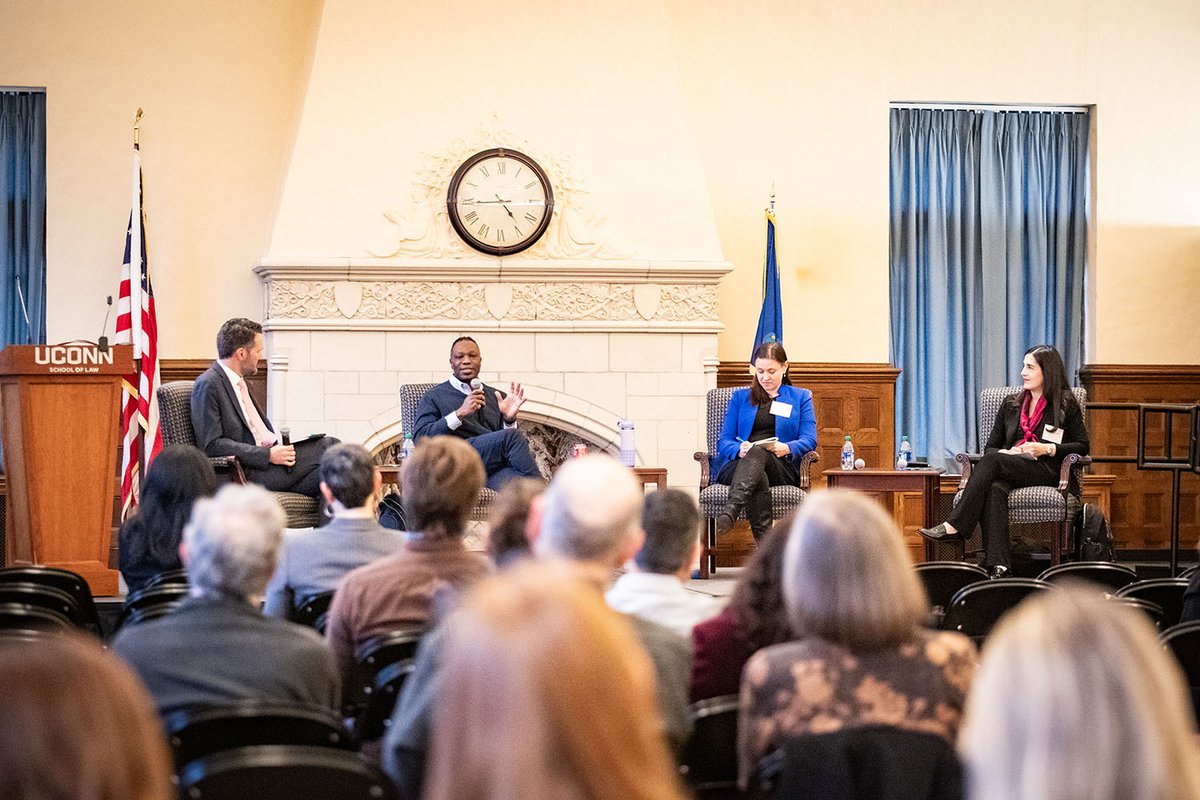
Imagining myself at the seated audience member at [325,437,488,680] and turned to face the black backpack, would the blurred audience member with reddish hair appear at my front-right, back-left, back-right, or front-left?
back-right

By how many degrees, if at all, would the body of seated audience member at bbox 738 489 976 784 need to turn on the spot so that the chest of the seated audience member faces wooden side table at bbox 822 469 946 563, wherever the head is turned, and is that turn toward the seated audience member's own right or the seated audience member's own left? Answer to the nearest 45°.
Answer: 0° — they already face it

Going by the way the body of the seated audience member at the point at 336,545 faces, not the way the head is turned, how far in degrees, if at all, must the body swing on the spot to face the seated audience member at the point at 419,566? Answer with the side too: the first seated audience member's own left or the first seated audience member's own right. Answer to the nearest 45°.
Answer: approximately 180°

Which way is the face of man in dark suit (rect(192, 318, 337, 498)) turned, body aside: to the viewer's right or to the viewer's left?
to the viewer's right

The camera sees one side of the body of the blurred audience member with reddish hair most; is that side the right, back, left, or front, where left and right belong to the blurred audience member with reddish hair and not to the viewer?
back

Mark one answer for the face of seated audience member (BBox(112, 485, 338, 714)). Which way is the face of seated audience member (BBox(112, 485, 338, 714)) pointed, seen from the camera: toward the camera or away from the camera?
away from the camera

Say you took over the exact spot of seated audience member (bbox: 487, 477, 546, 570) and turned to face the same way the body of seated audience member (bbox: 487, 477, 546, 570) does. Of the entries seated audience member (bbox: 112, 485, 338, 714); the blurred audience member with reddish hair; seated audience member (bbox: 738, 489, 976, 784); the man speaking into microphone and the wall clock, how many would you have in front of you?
2

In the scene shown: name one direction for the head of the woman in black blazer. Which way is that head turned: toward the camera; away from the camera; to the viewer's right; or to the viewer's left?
to the viewer's left

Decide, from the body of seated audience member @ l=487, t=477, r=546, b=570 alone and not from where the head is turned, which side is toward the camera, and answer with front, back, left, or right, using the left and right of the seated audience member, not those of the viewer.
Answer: back

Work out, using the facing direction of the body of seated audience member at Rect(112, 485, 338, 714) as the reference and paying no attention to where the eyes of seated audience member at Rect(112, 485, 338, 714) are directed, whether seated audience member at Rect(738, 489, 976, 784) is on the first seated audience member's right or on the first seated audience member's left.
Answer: on the first seated audience member's right

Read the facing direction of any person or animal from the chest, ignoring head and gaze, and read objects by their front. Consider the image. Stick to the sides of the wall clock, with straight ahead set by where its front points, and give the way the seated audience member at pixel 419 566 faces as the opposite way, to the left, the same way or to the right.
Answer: the opposite way

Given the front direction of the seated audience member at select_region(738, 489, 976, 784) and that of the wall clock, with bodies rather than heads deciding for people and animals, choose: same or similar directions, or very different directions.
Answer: very different directions

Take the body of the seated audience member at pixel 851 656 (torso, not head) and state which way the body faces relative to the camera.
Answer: away from the camera

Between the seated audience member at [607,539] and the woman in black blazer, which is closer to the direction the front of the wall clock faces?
the seated audience member

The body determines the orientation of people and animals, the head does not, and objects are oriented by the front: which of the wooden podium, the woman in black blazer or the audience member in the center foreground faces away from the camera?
the audience member in the center foreground
